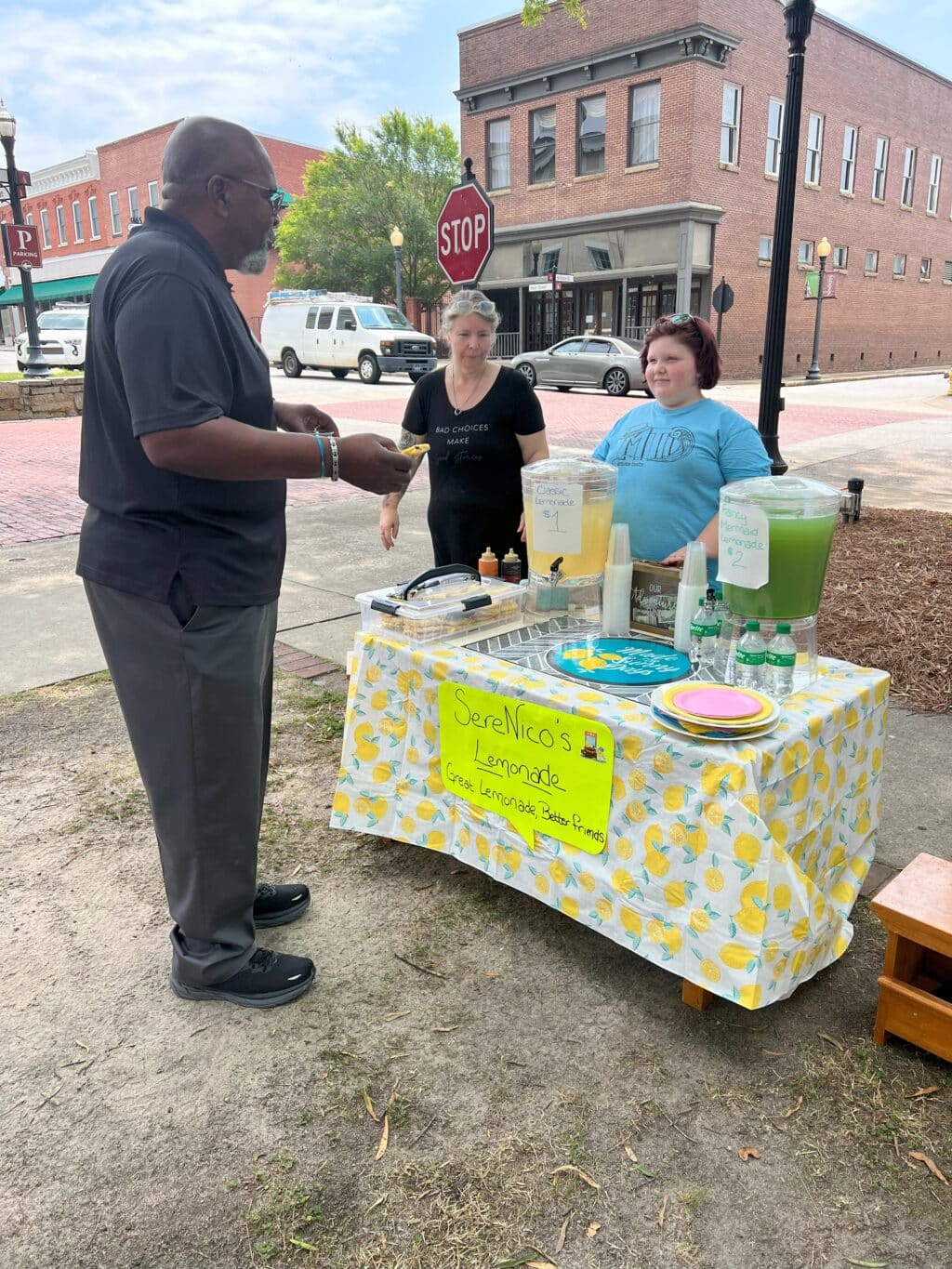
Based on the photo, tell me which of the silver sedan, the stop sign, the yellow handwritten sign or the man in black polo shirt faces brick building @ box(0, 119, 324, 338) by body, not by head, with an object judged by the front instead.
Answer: the silver sedan

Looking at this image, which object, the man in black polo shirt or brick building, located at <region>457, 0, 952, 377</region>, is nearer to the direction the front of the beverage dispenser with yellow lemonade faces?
the man in black polo shirt

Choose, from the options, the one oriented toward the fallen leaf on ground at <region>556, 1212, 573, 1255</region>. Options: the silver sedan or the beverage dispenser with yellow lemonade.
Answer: the beverage dispenser with yellow lemonade

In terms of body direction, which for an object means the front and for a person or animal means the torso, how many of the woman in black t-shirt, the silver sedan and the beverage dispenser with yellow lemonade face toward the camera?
2

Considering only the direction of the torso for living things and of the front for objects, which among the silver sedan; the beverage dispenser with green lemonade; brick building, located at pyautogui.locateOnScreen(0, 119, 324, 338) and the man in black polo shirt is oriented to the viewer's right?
the man in black polo shirt

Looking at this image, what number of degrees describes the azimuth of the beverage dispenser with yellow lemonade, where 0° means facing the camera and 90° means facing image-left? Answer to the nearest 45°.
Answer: approximately 0°

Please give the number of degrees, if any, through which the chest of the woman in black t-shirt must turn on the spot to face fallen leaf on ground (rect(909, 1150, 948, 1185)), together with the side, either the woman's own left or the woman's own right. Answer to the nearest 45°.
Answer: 0° — they already face it

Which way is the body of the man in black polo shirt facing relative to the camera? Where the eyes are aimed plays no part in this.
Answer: to the viewer's right

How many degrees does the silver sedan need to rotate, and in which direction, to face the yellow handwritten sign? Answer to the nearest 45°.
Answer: approximately 135° to its left

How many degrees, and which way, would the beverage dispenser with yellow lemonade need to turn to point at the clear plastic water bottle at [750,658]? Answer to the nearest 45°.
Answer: approximately 45° to its left
